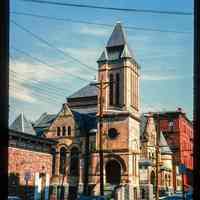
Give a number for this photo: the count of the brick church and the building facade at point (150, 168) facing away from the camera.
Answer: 0

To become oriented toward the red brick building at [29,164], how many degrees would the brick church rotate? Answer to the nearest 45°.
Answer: approximately 90° to its right
